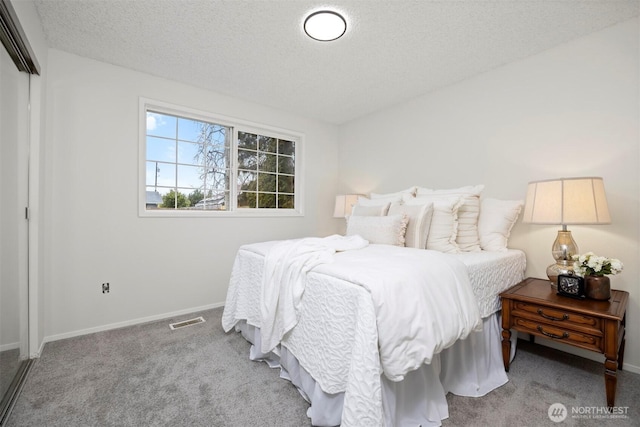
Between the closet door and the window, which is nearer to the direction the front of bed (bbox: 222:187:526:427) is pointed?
the closet door

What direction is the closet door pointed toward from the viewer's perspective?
to the viewer's right

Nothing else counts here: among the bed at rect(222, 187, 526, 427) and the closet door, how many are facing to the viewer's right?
1
